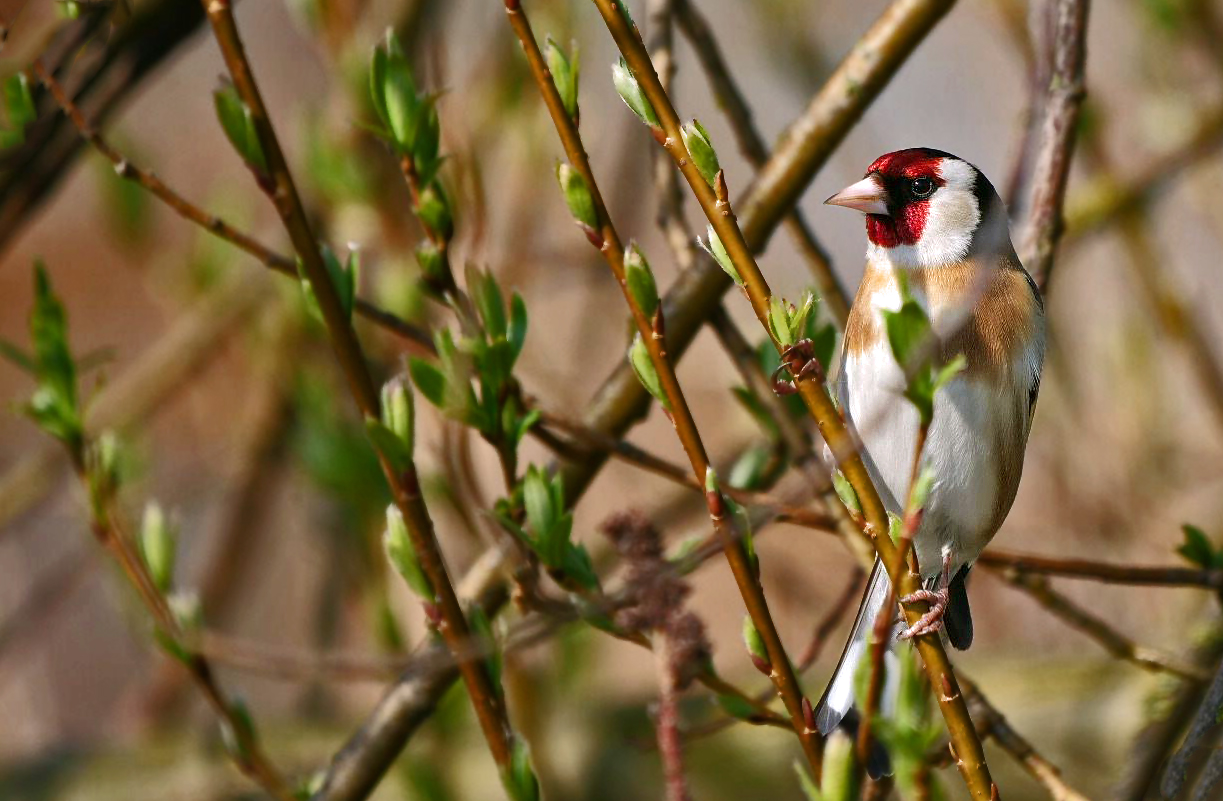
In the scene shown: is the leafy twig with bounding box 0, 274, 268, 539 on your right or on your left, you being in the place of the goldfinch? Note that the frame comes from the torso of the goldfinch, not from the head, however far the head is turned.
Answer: on your right

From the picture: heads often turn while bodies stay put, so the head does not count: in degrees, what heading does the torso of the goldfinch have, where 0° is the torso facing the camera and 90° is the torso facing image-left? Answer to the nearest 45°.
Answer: approximately 45°
